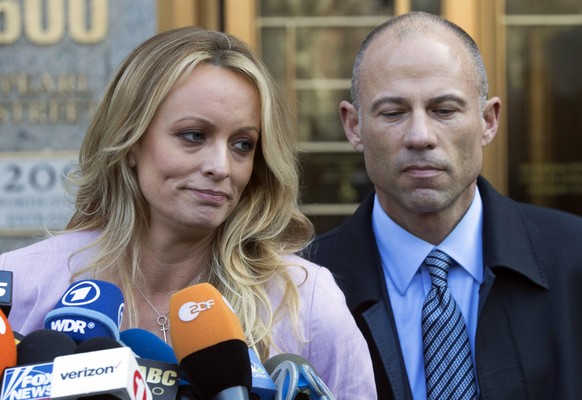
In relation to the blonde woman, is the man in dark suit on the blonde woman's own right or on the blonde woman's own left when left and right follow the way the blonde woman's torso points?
on the blonde woman's own left

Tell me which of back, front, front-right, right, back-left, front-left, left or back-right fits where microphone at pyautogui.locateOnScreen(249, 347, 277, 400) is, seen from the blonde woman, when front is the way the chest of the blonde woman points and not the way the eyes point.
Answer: front

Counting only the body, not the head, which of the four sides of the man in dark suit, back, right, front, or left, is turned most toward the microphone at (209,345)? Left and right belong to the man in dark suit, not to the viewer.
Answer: front

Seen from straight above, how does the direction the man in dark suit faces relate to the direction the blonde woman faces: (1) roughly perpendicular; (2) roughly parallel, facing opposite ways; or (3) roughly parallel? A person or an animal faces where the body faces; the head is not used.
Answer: roughly parallel

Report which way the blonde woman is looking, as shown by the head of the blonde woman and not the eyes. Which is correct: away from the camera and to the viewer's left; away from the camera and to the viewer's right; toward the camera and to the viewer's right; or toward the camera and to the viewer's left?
toward the camera and to the viewer's right

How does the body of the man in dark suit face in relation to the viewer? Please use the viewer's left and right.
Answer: facing the viewer

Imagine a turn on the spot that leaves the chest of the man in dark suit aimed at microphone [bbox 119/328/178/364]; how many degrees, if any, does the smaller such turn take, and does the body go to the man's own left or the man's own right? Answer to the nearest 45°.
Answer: approximately 45° to the man's own right

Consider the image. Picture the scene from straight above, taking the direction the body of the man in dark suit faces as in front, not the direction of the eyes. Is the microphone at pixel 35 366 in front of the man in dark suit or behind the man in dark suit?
in front

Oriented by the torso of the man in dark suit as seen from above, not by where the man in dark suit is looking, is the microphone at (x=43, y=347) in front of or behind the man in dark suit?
in front

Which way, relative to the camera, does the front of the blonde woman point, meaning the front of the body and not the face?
toward the camera

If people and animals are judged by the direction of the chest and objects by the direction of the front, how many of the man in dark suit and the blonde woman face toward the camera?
2

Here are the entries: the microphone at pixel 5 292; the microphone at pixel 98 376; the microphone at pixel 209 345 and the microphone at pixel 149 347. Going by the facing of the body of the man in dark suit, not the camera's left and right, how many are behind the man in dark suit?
0

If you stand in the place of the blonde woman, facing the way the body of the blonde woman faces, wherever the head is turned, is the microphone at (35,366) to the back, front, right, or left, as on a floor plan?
front

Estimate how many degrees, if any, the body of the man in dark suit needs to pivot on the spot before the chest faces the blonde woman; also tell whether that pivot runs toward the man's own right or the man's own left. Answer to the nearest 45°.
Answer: approximately 45° to the man's own right

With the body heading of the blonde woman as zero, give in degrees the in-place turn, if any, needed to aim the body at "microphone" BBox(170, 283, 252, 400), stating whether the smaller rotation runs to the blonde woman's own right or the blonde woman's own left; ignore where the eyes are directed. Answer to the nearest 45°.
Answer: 0° — they already face it

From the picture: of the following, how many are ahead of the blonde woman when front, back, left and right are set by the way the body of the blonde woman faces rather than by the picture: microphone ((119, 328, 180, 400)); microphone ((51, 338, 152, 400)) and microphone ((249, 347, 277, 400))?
3
